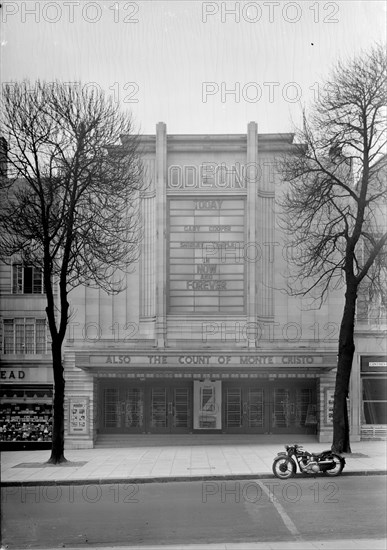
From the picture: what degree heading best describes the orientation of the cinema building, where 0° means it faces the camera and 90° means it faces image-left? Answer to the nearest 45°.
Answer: approximately 0°

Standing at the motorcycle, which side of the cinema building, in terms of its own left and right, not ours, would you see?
front
